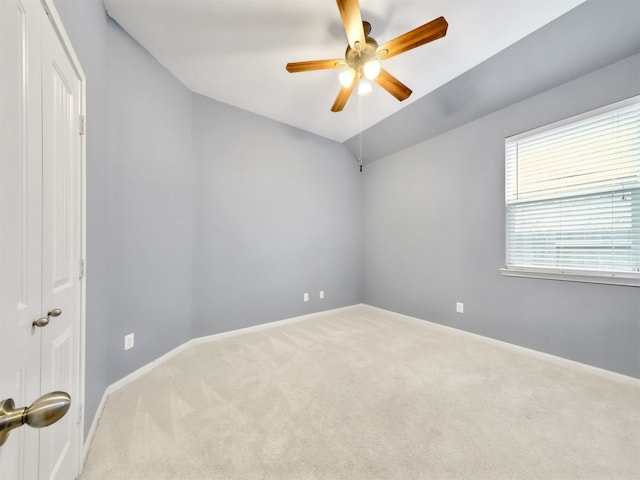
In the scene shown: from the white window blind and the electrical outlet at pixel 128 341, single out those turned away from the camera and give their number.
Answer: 0

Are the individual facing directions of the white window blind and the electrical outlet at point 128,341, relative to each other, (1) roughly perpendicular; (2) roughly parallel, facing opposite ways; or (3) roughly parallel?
roughly parallel, facing opposite ways

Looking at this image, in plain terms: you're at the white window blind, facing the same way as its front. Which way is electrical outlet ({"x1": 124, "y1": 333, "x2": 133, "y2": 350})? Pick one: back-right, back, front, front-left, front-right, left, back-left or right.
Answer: front

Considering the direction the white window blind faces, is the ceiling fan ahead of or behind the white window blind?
ahead

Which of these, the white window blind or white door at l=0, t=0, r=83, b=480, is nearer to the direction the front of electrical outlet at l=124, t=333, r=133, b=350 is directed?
the white window blind

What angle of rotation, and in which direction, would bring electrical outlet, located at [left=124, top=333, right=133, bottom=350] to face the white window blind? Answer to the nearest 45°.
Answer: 0° — it already faces it

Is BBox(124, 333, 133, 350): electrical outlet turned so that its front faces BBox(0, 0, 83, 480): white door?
no

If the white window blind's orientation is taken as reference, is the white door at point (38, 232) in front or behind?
in front

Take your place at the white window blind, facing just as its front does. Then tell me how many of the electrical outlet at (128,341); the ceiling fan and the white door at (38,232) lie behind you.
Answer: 0

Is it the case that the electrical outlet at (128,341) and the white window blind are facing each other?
yes

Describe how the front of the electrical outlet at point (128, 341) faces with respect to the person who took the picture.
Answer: facing the viewer and to the right of the viewer
